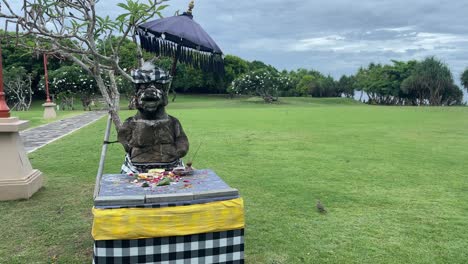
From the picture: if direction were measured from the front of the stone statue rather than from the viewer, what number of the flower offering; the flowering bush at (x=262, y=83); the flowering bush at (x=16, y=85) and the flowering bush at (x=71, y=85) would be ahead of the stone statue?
1

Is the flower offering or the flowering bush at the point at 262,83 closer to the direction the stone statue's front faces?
the flower offering

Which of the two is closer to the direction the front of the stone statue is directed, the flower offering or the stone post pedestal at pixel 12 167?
the flower offering

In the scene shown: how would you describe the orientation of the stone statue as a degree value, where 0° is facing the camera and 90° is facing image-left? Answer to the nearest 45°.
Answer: approximately 0°

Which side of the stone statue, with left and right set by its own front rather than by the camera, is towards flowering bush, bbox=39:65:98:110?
back

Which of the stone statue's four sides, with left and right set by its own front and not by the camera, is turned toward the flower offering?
front

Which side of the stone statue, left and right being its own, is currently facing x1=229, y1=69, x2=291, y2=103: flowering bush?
back

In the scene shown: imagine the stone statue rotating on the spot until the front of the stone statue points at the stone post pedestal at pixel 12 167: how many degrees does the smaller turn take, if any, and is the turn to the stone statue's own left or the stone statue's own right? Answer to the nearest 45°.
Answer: approximately 135° to the stone statue's own right

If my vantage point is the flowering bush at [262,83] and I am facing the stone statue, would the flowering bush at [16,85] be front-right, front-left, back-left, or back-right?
front-right

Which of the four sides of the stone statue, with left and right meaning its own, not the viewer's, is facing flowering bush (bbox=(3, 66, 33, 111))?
back

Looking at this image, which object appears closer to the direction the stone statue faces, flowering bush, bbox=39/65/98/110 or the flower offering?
the flower offering

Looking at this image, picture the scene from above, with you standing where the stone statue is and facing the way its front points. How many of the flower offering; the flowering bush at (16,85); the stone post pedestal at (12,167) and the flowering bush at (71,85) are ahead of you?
1
